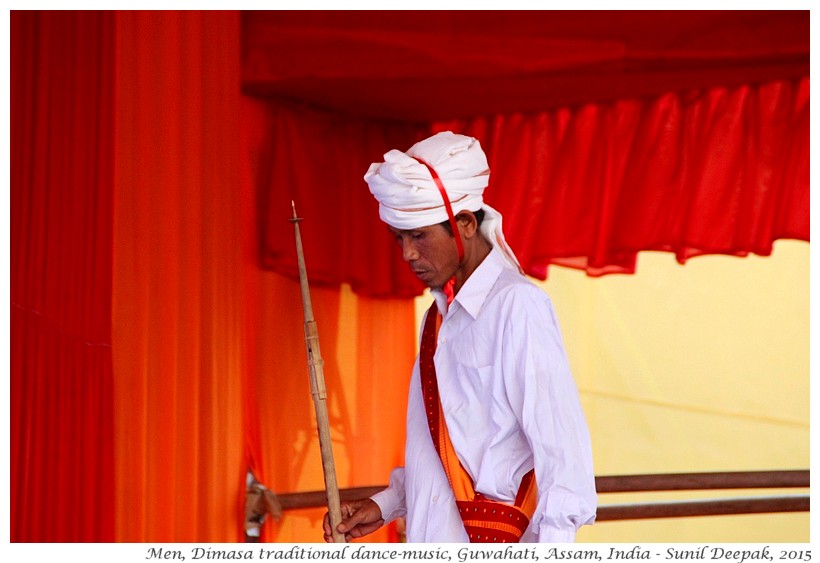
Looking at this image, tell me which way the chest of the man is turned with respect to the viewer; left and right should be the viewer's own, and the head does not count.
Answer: facing the viewer and to the left of the viewer
